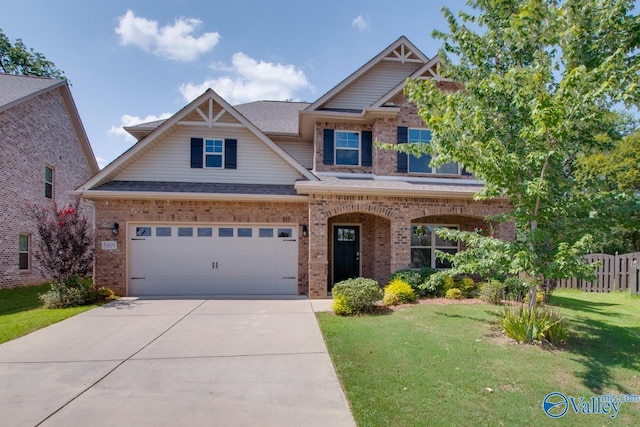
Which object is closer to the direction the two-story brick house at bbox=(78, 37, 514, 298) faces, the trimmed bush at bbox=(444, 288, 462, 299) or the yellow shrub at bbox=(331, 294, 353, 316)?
the yellow shrub

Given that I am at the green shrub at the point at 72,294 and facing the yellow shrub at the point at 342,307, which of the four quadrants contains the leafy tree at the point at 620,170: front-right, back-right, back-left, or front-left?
front-left

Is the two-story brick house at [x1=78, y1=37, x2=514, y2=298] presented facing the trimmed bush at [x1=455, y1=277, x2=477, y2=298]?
no

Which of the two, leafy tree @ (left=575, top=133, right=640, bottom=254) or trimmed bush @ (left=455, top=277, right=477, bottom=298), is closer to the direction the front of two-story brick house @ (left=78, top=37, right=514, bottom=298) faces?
the trimmed bush

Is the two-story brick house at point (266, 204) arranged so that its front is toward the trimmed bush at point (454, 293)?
no

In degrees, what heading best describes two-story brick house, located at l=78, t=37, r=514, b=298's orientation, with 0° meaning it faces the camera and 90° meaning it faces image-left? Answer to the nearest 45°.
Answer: approximately 0°

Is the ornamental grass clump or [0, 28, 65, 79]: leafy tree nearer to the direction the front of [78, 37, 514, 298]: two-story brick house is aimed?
the ornamental grass clump

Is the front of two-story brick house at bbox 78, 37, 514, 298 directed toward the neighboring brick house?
no

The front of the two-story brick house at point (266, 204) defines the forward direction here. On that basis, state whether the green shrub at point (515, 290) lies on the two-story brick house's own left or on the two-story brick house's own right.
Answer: on the two-story brick house's own left

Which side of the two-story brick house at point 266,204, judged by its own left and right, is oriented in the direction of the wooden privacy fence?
left

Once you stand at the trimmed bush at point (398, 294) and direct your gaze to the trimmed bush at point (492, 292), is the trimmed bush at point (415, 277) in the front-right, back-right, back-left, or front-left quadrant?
front-left

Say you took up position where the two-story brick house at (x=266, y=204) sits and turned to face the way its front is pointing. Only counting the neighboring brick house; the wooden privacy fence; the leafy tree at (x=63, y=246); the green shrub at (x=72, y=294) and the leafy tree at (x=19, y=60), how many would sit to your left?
1

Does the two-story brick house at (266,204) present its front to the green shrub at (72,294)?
no

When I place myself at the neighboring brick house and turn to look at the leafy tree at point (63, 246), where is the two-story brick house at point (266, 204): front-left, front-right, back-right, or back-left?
front-left
